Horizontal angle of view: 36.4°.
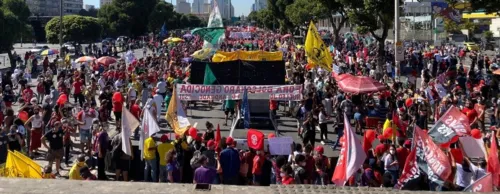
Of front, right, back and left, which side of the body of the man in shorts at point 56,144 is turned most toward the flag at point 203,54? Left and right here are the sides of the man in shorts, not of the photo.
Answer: back

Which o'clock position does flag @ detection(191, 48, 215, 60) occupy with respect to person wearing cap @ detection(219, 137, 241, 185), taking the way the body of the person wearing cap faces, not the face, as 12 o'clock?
The flag is roughly at 12 o'clock from the person wearing cap.

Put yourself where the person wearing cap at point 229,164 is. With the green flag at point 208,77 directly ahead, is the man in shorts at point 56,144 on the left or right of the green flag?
left

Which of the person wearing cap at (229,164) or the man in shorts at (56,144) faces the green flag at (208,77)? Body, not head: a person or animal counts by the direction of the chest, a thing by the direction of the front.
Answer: the person wearing cap

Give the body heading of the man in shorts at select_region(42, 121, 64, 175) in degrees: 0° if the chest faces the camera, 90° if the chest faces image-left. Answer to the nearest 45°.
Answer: approximately 0°

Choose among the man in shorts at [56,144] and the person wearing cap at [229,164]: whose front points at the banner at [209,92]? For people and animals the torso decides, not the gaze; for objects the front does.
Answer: the person wearing cap

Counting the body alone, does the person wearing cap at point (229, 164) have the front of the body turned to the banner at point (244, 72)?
yes

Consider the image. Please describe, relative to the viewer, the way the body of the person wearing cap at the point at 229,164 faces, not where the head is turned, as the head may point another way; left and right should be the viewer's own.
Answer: facing away from the viewer
